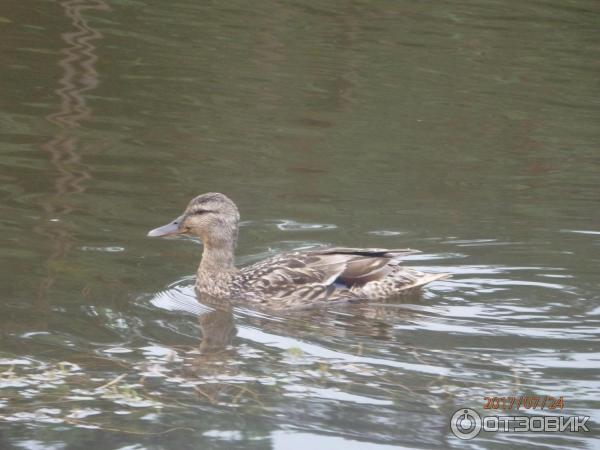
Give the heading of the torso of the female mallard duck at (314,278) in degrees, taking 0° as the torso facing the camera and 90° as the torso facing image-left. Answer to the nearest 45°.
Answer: approximately 90°
